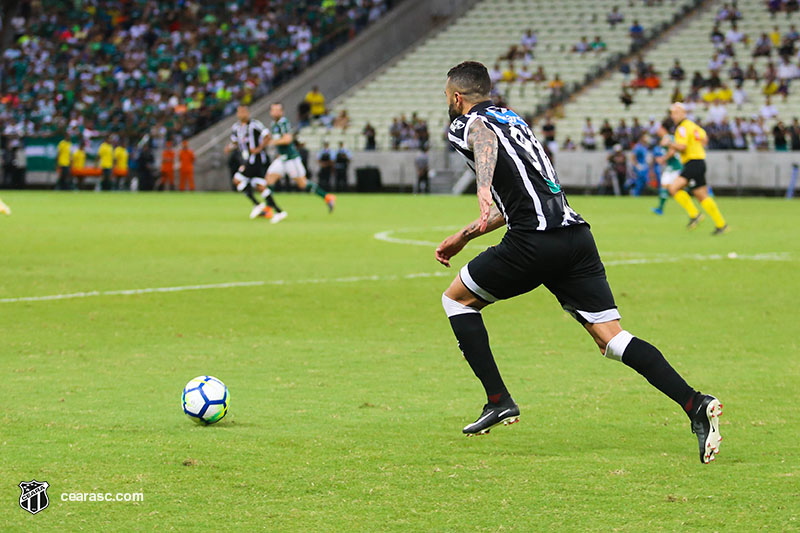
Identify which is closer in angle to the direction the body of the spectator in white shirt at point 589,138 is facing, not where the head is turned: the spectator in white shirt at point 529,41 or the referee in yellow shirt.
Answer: the referee in yellow shirt

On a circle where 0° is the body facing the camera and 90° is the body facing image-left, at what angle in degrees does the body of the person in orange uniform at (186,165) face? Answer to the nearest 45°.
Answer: approximately 0°

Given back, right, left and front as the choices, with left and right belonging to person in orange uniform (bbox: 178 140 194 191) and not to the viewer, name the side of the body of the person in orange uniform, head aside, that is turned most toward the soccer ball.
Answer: front

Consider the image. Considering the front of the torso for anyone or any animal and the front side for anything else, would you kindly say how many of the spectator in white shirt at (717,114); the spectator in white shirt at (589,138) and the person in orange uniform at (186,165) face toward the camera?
3

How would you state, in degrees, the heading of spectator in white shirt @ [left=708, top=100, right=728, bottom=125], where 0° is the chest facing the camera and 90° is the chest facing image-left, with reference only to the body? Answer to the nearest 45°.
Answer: approximately 0°

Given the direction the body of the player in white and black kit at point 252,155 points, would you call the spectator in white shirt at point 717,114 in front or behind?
behind

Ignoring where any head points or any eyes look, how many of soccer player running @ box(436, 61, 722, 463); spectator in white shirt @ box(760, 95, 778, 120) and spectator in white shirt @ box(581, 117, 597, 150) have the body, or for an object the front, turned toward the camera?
2

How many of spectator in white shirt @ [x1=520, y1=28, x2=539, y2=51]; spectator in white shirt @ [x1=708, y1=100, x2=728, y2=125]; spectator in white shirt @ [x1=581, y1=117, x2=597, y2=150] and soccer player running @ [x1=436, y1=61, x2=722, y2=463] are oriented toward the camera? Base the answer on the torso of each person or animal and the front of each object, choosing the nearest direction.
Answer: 3

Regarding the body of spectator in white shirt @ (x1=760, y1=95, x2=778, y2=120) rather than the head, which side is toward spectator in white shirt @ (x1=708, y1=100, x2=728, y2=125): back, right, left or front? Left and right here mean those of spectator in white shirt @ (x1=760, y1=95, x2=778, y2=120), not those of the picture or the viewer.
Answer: right

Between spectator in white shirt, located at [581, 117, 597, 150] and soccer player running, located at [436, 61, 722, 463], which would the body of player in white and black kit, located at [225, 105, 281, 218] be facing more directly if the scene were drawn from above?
the soccer player running

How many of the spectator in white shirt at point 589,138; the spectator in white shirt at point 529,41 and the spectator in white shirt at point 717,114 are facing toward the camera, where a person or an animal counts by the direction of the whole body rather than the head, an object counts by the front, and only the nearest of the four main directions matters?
3

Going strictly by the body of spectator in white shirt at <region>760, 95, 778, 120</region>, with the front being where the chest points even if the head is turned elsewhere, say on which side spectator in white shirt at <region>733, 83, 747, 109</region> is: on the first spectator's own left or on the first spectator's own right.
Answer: on the first spectator's own right

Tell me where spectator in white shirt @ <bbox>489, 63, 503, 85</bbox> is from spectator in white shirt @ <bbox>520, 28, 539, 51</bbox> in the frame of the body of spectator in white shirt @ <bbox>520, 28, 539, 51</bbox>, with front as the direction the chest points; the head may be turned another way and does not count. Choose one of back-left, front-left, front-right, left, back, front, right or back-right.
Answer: front-right
